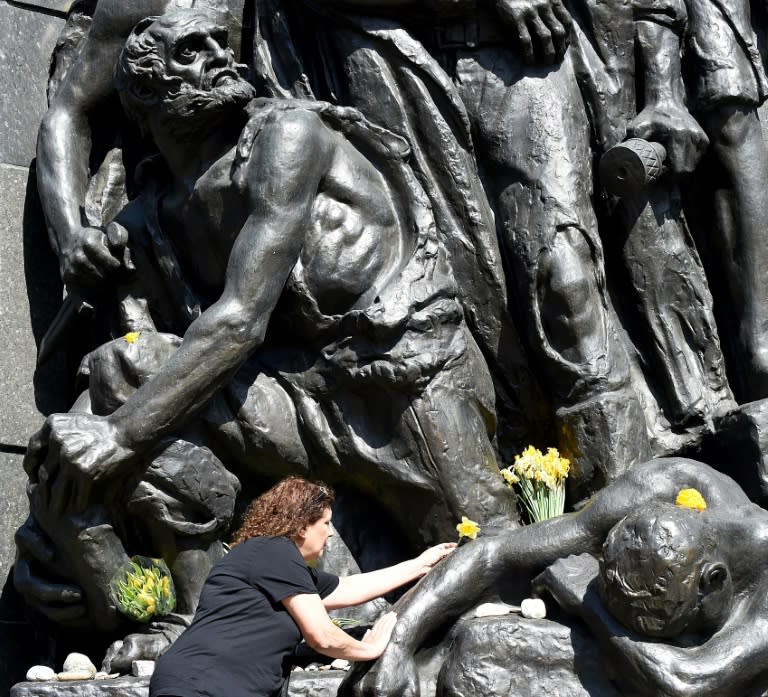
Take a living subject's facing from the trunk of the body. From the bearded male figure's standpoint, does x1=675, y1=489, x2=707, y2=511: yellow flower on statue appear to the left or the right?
on its left

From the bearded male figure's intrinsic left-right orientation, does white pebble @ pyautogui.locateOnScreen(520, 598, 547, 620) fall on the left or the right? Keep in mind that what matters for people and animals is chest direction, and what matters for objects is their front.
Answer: on its left

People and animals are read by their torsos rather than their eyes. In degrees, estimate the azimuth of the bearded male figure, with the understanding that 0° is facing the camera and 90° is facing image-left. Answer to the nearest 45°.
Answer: approximately 45°
